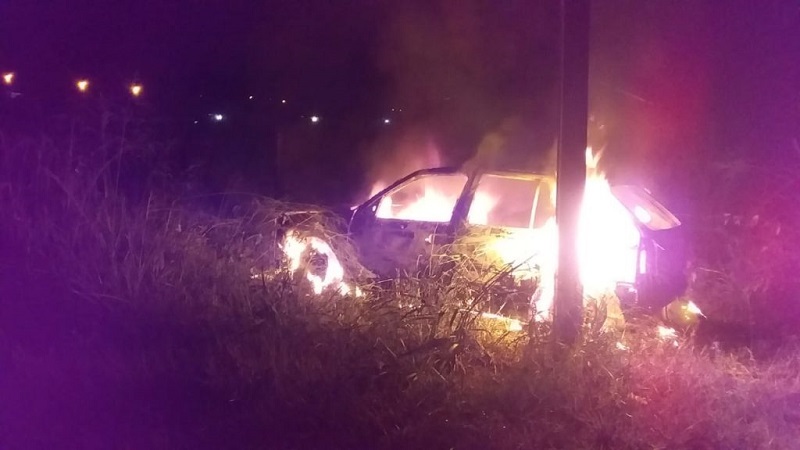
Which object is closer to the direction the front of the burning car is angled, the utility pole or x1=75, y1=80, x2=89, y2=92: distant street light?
the distant street light

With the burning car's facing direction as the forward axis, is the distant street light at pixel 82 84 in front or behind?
in front

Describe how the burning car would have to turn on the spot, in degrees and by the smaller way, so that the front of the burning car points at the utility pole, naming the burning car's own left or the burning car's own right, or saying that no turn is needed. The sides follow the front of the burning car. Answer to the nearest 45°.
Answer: approximately 135° to the burning car's own left

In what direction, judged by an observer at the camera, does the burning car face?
facing away from the viewer and to the left of the viewer
